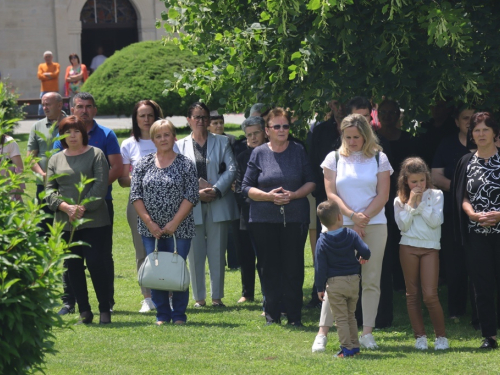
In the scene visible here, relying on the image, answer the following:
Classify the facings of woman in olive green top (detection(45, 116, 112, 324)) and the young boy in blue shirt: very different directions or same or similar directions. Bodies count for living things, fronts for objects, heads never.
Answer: very different directions

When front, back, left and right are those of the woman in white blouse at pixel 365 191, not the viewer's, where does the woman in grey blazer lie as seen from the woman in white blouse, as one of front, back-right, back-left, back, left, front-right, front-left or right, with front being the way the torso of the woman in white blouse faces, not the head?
back-right

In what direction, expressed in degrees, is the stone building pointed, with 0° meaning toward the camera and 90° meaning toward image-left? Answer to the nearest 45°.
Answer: approximately 0°

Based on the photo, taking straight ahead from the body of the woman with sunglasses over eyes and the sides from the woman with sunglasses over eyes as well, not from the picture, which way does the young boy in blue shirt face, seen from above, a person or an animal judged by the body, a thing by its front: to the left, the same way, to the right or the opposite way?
the opposite way

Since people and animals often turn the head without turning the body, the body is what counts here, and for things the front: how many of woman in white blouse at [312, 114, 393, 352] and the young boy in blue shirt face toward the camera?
1

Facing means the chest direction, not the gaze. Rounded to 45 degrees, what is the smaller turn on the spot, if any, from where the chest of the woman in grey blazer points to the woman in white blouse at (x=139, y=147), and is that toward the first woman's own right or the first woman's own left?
approximately 90° to the first woman's own right

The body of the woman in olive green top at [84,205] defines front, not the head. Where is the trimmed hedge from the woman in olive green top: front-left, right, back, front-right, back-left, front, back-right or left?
back

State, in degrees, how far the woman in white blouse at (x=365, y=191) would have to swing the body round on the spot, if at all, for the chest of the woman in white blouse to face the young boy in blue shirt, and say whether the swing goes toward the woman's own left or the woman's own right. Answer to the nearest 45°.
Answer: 0° — they already face them

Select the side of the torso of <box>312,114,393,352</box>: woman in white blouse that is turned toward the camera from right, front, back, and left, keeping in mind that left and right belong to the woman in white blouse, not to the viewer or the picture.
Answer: front

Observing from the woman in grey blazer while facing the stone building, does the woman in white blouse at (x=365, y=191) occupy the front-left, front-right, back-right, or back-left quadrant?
back-right

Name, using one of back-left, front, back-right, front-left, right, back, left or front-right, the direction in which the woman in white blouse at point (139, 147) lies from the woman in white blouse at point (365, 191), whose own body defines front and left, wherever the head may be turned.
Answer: back-right

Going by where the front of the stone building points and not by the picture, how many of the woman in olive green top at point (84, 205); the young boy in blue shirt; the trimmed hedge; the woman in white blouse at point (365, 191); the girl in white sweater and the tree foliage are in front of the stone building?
6
